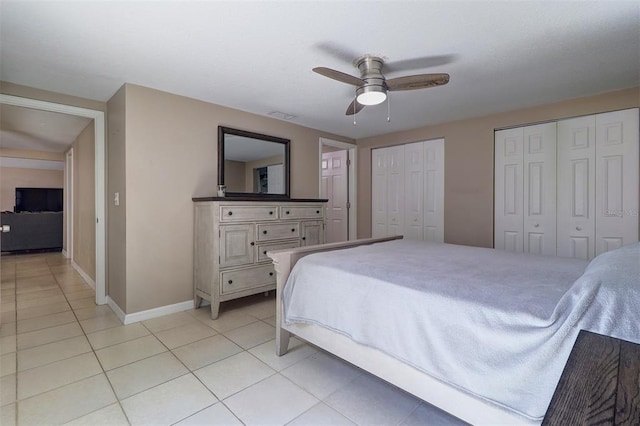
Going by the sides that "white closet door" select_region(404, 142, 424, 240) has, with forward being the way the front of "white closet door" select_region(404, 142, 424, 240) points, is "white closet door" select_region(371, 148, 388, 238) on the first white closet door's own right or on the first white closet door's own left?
on the first white closet door's own right

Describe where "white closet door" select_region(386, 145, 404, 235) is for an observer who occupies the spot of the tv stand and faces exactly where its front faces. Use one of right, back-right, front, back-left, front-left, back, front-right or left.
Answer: front-left

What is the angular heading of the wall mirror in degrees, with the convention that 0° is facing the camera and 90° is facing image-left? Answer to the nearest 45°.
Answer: approximately 315°

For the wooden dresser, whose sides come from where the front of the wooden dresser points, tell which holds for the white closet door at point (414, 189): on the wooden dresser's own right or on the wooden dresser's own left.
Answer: on the wooden dresser's own left

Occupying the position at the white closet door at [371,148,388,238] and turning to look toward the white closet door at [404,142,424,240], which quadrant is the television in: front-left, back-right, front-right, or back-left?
back-right

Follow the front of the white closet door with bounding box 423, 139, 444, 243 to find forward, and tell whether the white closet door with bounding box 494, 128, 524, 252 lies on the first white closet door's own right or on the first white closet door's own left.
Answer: on the first white closet door's own left

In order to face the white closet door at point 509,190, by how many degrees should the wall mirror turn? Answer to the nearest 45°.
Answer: approximately 45° to its left

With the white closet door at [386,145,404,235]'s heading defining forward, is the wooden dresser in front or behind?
in front

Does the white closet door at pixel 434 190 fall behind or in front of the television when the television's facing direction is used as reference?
in front

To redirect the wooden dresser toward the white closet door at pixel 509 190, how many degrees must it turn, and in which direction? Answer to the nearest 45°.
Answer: approximately 45° to its left

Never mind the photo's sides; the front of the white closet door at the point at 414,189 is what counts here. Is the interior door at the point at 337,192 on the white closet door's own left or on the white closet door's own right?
on the white closet door's own right
